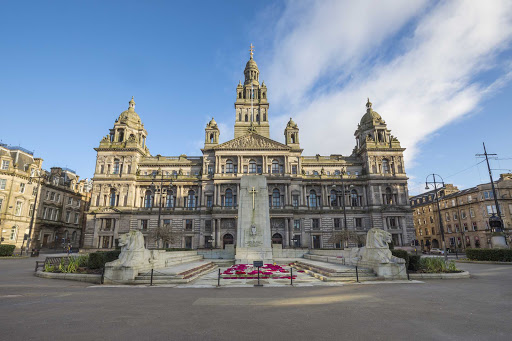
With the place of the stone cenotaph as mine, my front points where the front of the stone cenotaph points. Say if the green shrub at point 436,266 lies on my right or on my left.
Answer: on my left

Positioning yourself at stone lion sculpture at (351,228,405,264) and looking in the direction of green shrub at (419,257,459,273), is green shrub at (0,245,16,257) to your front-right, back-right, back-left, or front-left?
back-left

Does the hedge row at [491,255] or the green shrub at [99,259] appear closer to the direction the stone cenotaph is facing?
the green shrub

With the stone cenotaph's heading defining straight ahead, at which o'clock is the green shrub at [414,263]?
The green shrub is roughly at 10 o'clock from the stone cenotaph.

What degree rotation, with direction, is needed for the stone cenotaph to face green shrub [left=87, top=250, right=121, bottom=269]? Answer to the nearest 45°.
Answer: approximately 45° to its right

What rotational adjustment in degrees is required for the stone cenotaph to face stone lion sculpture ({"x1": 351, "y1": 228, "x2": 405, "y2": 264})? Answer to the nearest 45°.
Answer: approximately 45° to its left

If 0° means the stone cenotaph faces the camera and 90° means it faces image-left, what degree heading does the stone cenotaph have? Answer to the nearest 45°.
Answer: approximately 0°
